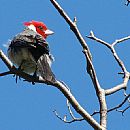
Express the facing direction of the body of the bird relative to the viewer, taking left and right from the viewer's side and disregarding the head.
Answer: facing away from the viewer and to the left of the viewer
